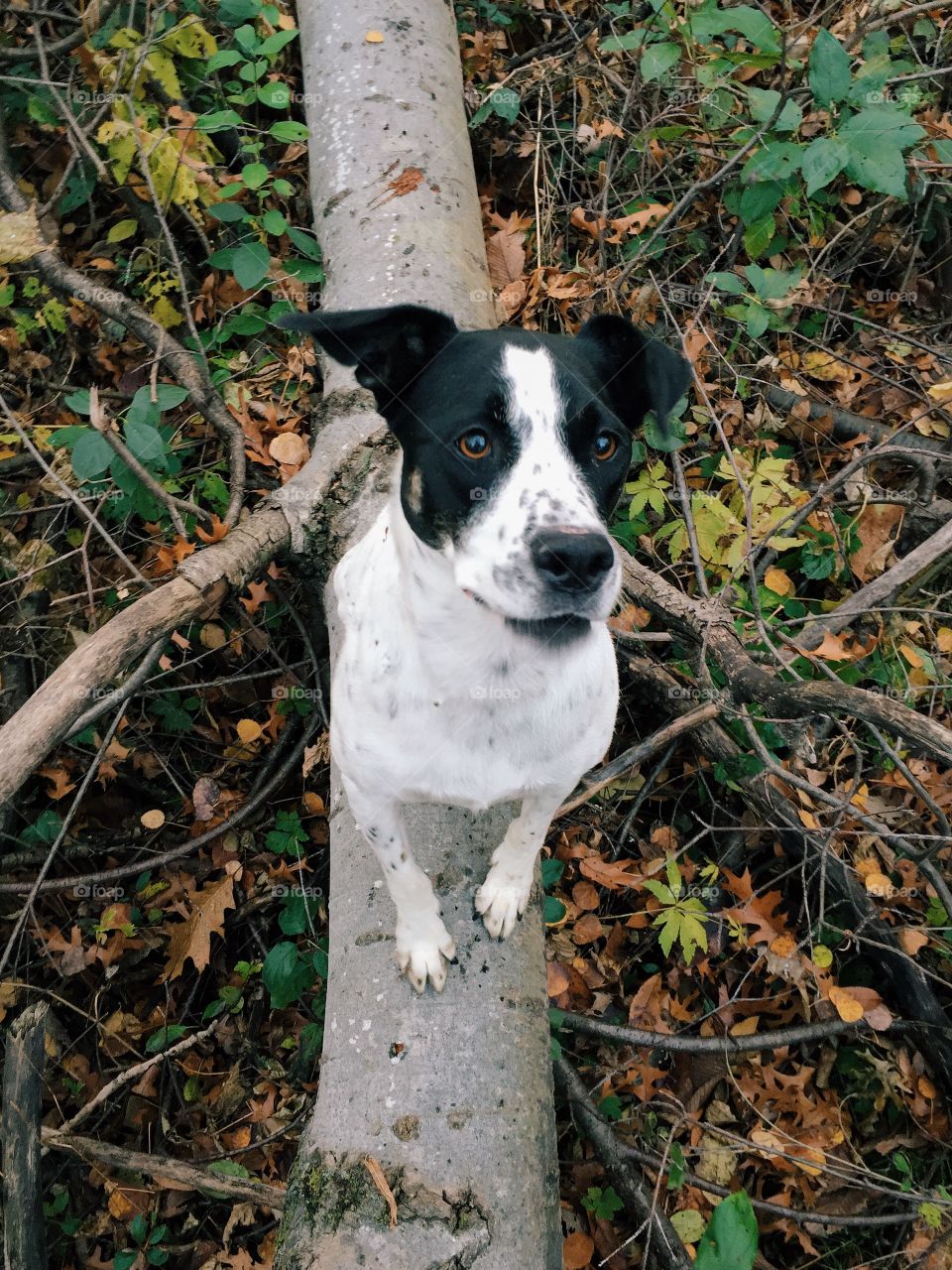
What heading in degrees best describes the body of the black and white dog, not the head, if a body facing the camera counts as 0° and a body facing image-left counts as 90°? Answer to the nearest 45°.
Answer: approximately 0°

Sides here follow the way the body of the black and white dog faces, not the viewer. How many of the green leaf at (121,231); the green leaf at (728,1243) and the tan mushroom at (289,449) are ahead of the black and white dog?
1

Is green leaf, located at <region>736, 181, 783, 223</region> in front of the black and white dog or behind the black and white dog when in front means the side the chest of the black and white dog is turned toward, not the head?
behind

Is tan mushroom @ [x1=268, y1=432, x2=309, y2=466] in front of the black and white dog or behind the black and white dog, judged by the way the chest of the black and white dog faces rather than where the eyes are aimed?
behind

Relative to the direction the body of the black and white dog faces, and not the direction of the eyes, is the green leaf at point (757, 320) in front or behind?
behind

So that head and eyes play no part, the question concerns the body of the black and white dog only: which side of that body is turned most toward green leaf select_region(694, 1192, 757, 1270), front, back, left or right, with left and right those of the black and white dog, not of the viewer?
front

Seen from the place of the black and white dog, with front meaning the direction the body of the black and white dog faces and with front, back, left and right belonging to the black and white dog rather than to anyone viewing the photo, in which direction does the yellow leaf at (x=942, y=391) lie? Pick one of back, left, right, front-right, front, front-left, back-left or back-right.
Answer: back-left
